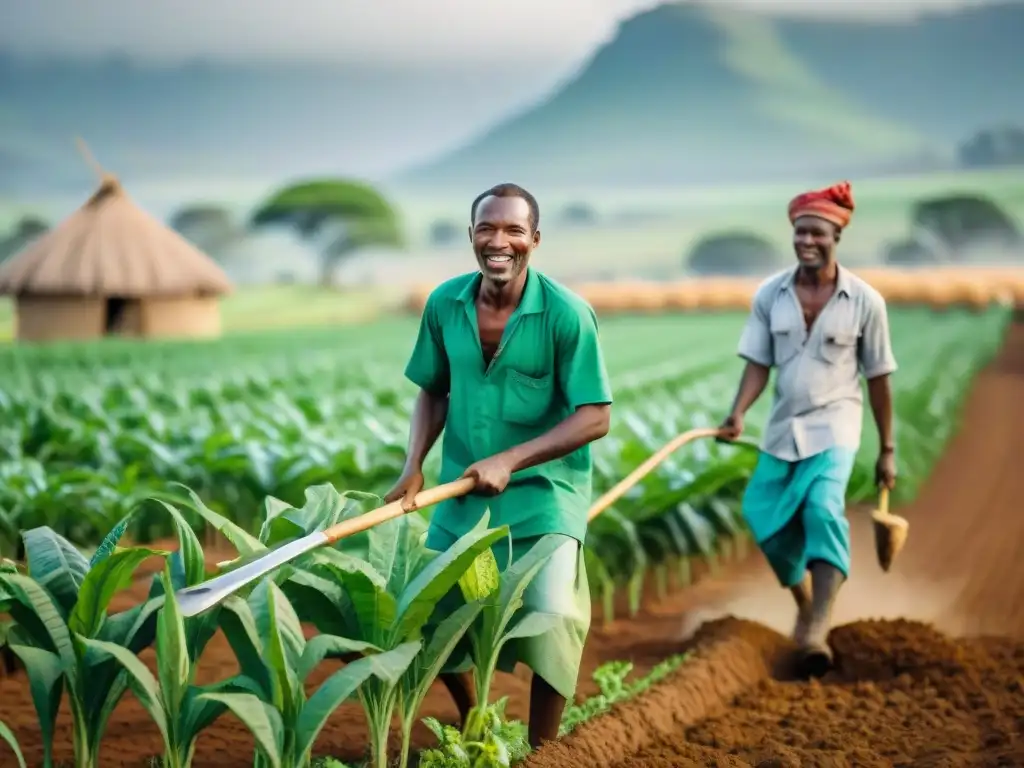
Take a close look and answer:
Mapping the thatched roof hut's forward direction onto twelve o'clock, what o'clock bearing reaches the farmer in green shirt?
The farmer in green shirt is roughly at 12 o'clock from the thatched roof hut.

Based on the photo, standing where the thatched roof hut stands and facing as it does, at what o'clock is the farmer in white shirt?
The farmer in white shirt is roughly at 12 o'clock from the thatched roof hut.

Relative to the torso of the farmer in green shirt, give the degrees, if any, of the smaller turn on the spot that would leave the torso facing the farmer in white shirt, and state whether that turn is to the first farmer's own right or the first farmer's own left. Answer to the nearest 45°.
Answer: approximately 180°

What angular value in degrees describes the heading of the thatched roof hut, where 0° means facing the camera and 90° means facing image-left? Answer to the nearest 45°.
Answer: approximately 0°

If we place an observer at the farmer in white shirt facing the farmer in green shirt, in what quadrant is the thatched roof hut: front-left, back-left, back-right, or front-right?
back-right

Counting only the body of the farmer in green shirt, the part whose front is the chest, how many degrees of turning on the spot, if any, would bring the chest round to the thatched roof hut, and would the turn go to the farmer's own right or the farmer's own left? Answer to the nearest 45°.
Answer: approximately 135° to the farmer's own right

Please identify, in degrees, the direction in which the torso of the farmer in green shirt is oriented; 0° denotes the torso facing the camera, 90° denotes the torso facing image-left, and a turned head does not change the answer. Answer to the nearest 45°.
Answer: approximately 45°
